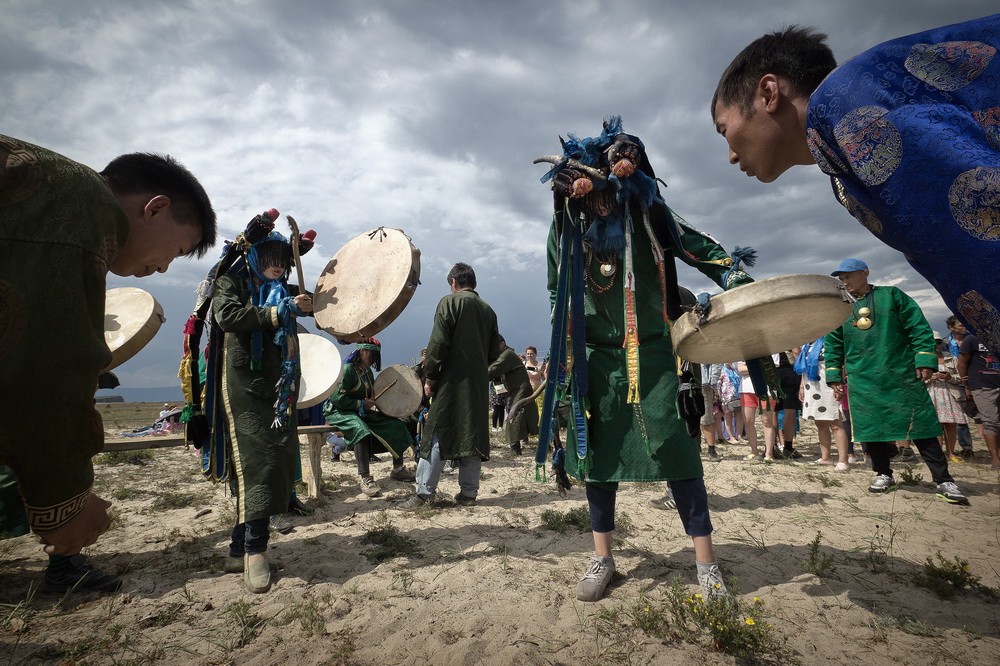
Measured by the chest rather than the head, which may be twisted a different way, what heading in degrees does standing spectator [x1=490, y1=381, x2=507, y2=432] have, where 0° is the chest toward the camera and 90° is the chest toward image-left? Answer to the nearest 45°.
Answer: approximately 0°

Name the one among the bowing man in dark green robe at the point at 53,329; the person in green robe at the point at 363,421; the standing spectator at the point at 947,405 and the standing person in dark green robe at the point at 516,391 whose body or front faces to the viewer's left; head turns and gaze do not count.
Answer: the standing person in dark green robe at the point at 516,391

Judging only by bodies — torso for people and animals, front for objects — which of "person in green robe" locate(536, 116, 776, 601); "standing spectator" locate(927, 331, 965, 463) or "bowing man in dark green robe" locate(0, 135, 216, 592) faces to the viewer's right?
"bowing man in dark green robe" locate(0, 135, 216, 592)

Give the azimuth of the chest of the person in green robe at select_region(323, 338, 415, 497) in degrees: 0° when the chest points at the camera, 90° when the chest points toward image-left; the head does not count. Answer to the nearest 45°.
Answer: approximately 315°

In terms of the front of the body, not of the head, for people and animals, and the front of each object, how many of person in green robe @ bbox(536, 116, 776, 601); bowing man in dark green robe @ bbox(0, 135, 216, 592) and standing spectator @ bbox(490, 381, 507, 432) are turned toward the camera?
2

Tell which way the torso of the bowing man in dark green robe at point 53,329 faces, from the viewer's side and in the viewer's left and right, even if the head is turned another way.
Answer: facing to the right of the viewer

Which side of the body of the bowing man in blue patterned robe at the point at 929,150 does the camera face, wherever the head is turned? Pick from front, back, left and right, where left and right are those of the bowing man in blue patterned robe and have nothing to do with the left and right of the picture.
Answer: left

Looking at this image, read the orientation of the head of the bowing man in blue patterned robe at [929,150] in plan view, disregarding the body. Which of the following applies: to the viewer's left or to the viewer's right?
to the viewer's left

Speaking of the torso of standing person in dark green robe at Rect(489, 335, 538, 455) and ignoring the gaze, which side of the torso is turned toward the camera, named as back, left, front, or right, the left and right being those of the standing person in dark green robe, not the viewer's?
left

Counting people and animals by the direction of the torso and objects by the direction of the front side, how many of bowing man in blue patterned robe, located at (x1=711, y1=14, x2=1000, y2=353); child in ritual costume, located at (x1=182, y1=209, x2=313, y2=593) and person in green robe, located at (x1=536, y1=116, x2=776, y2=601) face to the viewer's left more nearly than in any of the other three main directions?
1

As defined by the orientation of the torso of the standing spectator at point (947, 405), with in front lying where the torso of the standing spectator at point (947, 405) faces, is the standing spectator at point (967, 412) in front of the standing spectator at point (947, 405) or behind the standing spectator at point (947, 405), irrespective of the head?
behind

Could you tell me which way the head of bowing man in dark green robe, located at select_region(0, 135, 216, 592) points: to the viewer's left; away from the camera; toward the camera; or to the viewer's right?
to the viewer's right
